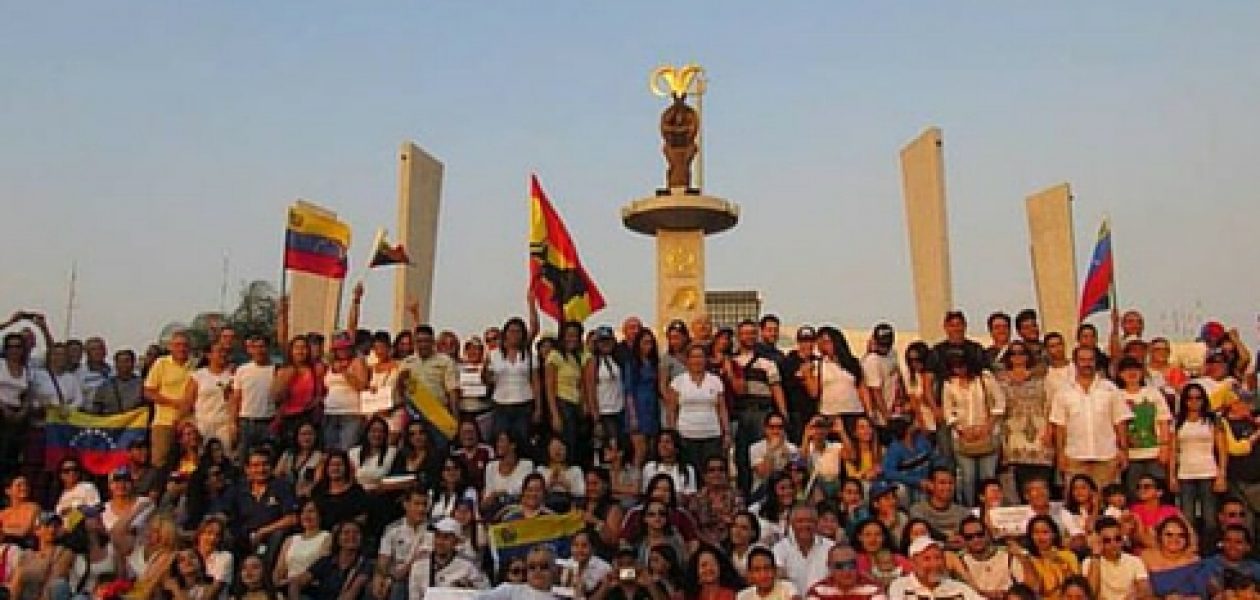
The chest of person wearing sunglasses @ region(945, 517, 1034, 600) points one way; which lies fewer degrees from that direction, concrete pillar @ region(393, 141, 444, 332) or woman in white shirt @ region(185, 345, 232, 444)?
the woman in white shirt

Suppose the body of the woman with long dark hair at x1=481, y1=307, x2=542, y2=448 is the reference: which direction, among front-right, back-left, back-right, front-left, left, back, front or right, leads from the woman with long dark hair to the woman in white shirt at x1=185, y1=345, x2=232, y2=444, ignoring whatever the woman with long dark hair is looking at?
right

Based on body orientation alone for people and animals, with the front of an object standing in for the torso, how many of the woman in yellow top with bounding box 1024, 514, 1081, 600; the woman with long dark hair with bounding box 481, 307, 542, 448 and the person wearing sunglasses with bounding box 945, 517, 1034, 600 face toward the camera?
3

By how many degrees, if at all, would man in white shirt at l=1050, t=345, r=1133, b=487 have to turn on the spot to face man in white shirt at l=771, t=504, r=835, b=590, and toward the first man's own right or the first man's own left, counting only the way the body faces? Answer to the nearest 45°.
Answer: approximately 45° to the first man's own right

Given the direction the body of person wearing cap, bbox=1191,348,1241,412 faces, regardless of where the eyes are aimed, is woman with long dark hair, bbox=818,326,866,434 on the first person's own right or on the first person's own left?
on the first person's own right

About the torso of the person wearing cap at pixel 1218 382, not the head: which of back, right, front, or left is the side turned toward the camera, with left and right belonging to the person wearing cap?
front

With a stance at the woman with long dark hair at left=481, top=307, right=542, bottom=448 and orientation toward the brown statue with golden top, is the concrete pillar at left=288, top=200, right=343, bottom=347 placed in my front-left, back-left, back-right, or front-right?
front-left

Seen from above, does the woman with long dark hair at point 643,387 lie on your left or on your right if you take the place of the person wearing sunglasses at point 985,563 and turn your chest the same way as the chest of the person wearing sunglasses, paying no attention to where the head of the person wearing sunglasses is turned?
on your right

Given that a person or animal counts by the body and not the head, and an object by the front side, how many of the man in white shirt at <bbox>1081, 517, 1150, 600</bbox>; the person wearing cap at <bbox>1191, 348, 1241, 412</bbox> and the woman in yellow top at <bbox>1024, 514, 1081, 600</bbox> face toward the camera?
3

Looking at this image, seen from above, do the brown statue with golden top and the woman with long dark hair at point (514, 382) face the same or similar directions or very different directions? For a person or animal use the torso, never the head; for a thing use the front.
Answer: same or similar directions

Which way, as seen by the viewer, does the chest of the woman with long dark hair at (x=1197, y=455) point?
toward the camera

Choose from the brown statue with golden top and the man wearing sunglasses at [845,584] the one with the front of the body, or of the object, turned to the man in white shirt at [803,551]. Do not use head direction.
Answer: the brown statue with golden top

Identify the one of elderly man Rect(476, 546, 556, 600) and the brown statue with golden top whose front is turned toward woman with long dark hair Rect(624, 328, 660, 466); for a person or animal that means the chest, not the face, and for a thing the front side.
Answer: the brown statue with golden top

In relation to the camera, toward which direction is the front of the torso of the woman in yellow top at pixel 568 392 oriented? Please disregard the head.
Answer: toward the camera

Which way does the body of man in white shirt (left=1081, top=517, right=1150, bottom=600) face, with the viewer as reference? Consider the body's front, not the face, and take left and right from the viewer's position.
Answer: facing the viewer
